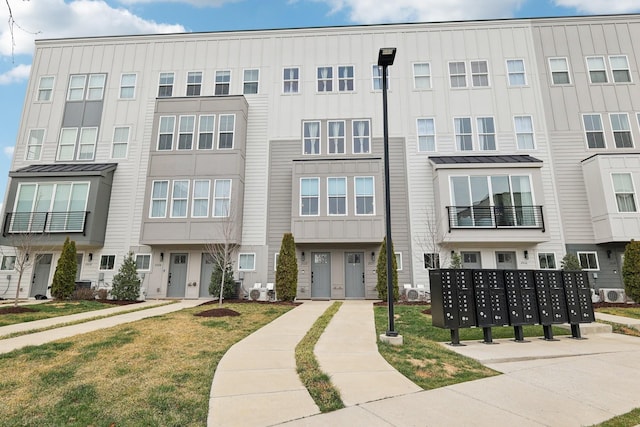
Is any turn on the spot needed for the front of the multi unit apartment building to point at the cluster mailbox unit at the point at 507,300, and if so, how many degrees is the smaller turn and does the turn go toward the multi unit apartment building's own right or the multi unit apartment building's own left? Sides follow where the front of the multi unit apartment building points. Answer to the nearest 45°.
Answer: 0° — it already faces it

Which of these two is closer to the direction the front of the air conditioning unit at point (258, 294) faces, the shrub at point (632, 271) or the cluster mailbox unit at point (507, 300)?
the cluster mailbox unit

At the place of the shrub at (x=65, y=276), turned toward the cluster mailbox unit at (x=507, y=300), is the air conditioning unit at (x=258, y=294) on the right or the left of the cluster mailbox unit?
left

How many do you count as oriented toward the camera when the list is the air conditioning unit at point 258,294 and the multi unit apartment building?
2

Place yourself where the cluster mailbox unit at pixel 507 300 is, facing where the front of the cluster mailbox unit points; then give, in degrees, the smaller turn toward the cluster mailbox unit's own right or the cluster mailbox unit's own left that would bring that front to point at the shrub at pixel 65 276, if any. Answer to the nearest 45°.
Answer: approximately 135° to the cluster mailbox unit's own right

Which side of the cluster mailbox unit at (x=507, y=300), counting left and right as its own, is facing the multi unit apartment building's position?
back

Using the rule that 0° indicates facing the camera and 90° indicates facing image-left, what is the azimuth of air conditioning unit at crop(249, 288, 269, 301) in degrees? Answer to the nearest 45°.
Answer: approximately 0°

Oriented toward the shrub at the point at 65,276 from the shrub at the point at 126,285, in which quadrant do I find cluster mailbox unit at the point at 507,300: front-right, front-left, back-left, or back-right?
back-left
